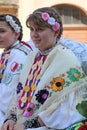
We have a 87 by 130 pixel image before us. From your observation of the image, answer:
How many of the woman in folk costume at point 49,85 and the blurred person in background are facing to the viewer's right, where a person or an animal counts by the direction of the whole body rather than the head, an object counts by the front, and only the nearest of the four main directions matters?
0

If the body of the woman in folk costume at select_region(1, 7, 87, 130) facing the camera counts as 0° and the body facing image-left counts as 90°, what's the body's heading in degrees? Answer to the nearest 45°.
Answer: approximately 45°

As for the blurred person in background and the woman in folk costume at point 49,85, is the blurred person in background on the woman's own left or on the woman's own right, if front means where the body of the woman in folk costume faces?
on the woman's own right
